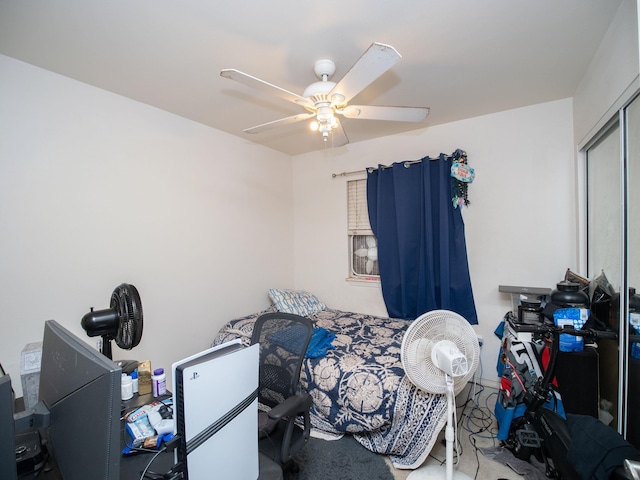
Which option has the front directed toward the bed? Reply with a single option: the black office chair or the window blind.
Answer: the window blind

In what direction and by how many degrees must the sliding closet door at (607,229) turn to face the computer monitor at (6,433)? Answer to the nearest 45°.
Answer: approximately 90° to its left

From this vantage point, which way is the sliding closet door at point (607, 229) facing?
to the viewer's left

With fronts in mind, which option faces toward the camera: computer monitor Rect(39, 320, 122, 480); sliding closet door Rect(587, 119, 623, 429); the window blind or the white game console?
the window blind

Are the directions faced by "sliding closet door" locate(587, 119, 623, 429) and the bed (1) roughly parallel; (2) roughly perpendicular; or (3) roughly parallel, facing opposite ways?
roughly parallel, facing opposite ways

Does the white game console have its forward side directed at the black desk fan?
no

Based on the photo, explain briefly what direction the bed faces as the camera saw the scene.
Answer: facing the viewer and to the right of the viewer

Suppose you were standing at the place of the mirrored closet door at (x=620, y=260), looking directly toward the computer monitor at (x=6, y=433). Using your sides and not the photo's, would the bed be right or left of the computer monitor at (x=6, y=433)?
right

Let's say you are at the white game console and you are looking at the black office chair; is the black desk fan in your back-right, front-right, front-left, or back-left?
front-left

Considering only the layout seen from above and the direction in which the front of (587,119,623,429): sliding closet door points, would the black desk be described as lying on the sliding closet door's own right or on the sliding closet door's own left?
on the sliding closet door's own left

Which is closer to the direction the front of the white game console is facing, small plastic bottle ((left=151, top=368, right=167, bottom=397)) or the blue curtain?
the blue curtain

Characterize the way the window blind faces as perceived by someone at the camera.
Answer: facing the viewer

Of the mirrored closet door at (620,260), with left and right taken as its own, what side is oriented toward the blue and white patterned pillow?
front

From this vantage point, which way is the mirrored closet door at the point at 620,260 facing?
to the viewer's left

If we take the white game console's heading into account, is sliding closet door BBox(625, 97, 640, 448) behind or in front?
in front
